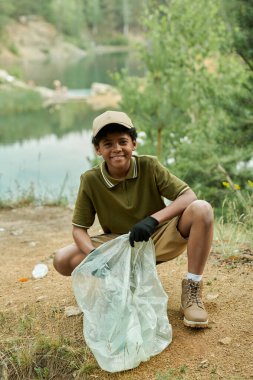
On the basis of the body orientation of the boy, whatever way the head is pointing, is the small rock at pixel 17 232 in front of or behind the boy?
behind

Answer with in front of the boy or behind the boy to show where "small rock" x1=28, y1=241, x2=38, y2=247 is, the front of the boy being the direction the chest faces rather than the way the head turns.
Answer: behind

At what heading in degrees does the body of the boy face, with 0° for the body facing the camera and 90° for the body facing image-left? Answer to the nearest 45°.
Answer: approximately 0°
